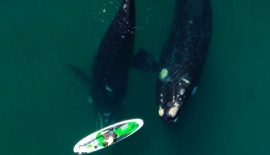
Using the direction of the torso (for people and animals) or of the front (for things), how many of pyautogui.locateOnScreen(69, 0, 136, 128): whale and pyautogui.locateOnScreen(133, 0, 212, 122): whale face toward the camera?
2

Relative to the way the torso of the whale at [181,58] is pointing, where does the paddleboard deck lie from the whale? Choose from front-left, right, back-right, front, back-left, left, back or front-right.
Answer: right

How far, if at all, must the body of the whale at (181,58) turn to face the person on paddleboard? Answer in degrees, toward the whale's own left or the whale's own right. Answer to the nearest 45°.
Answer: approximately 90° to the whale's own right

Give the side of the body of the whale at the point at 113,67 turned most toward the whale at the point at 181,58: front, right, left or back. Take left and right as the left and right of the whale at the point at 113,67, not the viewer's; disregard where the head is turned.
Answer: left

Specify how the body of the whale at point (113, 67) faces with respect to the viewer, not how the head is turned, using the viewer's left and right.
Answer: facing the viewer
